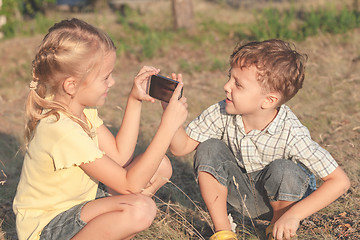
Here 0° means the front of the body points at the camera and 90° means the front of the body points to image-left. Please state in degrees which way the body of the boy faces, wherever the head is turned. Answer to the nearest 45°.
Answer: approximately 45°

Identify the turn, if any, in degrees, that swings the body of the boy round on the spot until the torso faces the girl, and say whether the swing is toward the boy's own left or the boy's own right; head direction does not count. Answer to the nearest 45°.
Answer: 0° — they already face them

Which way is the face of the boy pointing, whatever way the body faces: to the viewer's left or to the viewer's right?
to the viewer's left

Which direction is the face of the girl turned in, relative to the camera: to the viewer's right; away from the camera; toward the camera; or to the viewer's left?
to the viewer's right

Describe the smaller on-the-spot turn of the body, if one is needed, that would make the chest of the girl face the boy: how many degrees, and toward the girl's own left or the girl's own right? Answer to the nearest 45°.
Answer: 0° — they already face them

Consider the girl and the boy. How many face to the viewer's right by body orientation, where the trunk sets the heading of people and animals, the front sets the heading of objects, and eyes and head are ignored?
1

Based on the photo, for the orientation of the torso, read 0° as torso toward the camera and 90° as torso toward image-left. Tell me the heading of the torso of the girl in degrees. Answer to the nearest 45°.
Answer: approximately 270°

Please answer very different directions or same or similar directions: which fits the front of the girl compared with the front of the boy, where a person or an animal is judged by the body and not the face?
very different directions
